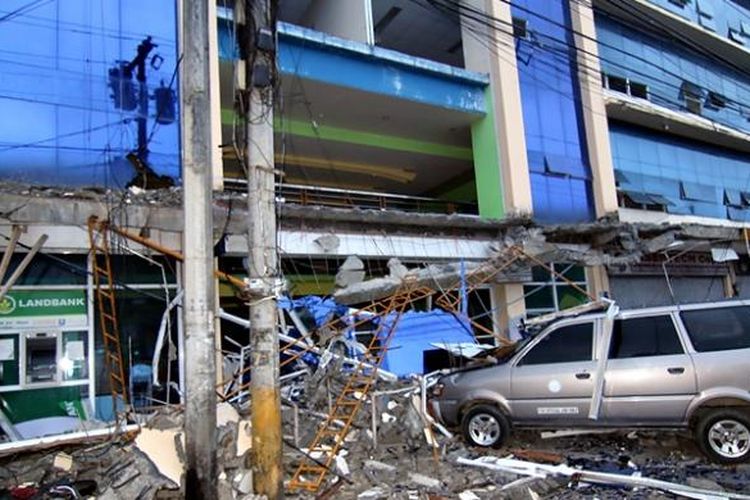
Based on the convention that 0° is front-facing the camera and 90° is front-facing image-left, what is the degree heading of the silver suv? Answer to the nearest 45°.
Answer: approximately 90°

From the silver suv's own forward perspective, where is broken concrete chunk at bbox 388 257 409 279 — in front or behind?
in front

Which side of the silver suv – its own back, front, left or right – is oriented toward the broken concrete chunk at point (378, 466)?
front

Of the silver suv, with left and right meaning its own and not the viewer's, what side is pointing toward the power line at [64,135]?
front

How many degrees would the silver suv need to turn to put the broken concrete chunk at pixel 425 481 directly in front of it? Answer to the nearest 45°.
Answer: approximately 45° to its left

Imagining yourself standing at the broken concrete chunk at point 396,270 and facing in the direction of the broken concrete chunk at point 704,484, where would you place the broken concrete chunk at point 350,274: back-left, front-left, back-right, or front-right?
back-right

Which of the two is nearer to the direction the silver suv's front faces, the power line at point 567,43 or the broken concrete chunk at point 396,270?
the broken concrete chunk

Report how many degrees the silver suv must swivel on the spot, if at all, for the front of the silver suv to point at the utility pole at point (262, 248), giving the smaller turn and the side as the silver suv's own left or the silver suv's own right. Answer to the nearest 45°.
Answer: approximately 45° to the silver suv's own left

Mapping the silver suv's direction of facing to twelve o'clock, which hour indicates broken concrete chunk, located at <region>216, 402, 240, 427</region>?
The broken concrete chunk is roughly at 11 o'clock from the silver suv.

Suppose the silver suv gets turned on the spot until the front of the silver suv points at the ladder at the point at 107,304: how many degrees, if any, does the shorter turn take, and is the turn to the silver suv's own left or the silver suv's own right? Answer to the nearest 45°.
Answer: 0° — it already faces it
